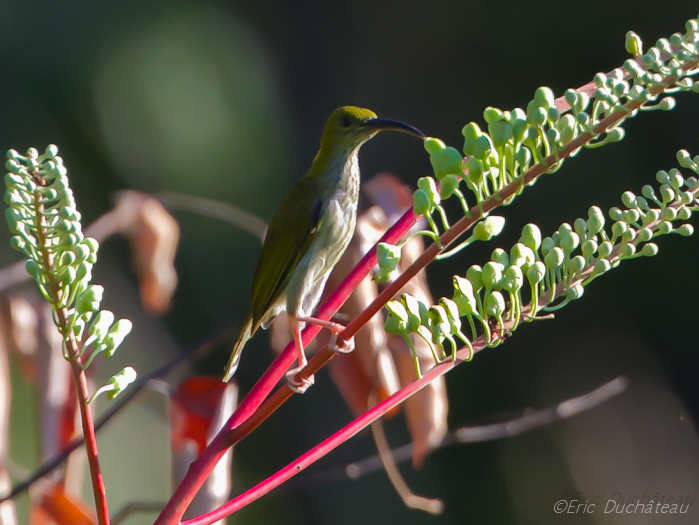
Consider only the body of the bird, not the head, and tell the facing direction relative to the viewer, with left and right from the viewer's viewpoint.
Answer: facing to the right of the viewer
